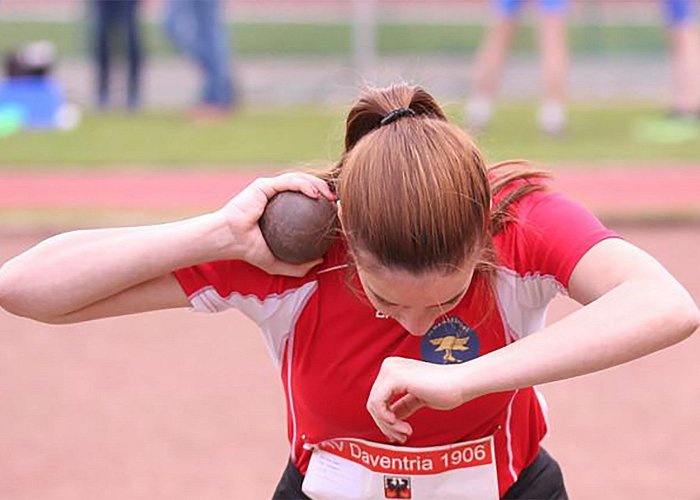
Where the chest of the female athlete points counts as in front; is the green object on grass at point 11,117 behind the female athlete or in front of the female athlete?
behind

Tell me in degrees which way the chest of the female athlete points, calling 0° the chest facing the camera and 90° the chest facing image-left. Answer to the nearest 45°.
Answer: approximately 0°

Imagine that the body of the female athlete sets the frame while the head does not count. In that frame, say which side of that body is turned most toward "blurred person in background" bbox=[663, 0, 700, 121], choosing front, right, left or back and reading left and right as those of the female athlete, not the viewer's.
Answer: back
